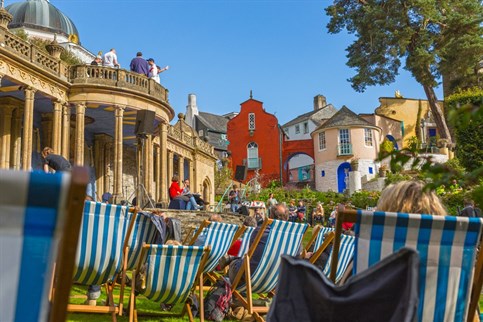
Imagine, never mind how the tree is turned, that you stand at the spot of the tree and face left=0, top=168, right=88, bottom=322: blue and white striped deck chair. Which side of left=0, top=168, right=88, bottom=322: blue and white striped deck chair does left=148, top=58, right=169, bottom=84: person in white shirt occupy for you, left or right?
right

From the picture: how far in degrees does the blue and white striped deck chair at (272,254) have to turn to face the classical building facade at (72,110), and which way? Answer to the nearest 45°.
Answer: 0° — it already faces it

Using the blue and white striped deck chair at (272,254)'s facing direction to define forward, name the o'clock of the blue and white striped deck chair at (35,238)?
the blue and white striped deck chair at (35,238) is roughly at 8 o'clock from the blue and white striped deck chair at (272,254).

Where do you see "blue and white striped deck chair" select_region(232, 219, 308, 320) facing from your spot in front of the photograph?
facing away from the viewer and to the left of the viewer

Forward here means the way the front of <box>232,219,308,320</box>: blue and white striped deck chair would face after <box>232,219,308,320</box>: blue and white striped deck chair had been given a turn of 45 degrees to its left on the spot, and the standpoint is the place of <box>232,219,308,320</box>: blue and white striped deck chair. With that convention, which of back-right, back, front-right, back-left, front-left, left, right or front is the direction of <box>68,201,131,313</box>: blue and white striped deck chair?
front-left

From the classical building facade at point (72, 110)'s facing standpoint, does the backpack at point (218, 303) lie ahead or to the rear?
ahead

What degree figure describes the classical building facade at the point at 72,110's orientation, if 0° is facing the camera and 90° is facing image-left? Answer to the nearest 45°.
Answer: approximately 315°

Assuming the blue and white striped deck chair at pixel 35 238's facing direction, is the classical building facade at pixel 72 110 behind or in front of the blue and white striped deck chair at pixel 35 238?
in front

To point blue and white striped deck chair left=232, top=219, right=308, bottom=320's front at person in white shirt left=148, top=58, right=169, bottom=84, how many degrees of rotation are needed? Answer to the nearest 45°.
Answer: approximately 45° to its right

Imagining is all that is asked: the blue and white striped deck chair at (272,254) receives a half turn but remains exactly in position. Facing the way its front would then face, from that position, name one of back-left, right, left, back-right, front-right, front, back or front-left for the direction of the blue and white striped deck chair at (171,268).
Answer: right

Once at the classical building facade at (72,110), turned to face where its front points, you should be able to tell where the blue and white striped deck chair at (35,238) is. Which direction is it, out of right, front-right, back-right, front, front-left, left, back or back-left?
front-right

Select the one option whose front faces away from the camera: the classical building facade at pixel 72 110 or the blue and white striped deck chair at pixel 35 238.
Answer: the blue and white striped deck chair

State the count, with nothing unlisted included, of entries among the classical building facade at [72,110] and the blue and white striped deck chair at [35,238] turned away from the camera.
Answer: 1

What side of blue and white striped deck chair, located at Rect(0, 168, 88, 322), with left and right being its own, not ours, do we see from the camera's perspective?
back
